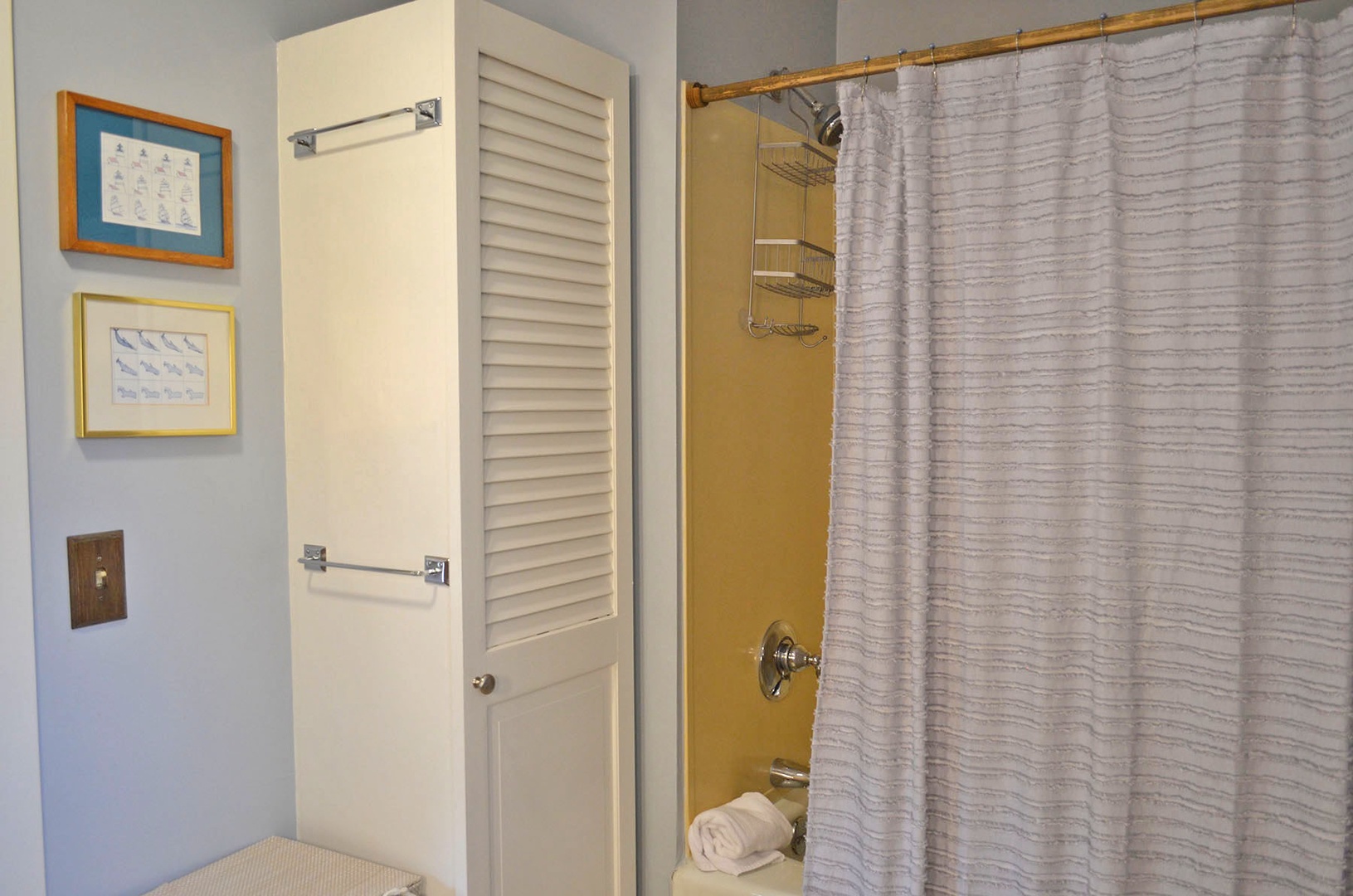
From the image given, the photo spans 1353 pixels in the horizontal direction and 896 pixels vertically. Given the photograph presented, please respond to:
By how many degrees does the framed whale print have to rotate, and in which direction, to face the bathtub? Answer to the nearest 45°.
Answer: approximately 45° to its left

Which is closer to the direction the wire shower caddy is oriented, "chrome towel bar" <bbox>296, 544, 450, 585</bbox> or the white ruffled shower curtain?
the white ruffled shower curtain

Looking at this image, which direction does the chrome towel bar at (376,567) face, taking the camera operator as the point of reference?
facing the viewer and to the left of the viewer

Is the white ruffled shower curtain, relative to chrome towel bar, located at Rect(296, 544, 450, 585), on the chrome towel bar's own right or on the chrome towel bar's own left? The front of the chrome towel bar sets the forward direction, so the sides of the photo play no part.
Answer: on the chrome towel bar's own left

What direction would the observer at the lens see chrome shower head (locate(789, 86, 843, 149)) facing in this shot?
facing the viewer and to the right of the viewer

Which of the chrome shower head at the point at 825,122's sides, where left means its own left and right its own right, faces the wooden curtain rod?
front

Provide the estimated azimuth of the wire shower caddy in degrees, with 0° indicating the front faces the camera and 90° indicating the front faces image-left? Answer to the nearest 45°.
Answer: approximately 315°

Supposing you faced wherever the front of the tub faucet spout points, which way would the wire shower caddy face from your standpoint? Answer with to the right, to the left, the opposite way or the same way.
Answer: the same way

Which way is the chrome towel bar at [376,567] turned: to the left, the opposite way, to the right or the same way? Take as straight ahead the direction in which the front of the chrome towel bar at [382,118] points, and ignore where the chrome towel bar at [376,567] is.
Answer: the same way

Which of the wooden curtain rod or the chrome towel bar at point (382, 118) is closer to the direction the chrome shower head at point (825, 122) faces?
the wooden curtain rod

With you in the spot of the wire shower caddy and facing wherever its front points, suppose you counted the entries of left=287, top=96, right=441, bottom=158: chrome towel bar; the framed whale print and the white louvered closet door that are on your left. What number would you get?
0

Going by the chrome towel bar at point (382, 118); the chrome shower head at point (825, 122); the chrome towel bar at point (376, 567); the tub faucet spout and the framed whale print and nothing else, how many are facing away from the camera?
0

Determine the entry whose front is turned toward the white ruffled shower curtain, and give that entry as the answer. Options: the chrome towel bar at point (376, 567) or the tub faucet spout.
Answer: the tub faucet spout
